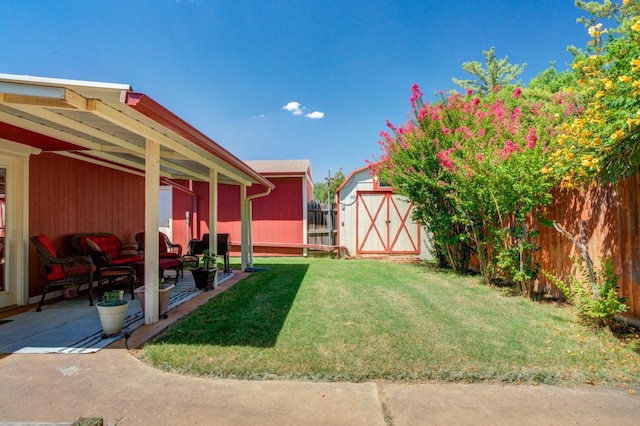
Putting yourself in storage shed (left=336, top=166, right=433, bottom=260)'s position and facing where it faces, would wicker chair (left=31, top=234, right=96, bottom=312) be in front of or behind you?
in front

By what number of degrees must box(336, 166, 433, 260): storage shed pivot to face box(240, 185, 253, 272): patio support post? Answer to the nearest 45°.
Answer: approximately 45° to its right

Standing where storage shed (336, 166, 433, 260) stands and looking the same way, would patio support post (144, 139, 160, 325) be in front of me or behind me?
in front

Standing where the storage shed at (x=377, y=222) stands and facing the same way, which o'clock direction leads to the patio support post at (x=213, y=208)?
The patio support post is roughly at 1 o'clock from the storage shed.

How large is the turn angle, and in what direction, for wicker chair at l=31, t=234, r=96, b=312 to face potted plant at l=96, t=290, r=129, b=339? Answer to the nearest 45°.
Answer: approximately 90° to its right

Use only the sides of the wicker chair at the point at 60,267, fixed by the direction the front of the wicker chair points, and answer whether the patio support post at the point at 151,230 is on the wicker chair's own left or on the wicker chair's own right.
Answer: on the wicker chair's own right

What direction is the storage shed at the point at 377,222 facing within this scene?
toward the camera

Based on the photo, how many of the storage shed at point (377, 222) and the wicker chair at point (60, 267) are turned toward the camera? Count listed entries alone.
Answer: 1

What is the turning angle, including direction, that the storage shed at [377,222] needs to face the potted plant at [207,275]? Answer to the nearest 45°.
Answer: approximately 45° to its right

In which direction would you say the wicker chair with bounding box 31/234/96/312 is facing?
to the viewer's right
